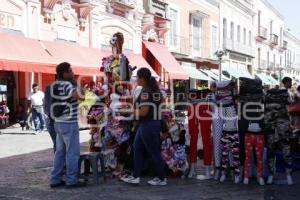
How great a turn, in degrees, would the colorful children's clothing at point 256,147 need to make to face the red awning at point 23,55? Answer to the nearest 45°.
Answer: approximately 135° to its right

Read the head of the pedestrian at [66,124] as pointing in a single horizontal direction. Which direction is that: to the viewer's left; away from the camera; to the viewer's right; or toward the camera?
to the viewer's right

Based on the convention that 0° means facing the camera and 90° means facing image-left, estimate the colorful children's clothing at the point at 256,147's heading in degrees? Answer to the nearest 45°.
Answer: approximately 0°

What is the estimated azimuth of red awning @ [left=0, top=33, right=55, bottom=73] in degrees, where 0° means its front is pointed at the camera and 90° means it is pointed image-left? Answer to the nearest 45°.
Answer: approximately 0°
